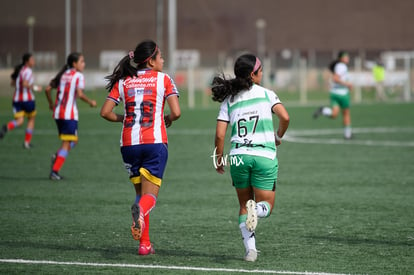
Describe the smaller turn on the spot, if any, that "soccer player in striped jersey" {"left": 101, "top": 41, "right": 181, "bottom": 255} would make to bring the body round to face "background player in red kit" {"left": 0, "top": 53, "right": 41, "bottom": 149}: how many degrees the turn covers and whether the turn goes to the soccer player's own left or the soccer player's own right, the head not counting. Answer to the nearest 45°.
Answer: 0° — they already face them

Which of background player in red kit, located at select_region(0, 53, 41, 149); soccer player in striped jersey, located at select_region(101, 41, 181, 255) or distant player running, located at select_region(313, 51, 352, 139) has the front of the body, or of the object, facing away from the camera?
the soccer player in striped jersey

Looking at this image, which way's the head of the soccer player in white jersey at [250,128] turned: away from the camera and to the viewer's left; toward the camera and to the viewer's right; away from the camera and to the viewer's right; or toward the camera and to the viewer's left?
away from the camera and to the viewer's right

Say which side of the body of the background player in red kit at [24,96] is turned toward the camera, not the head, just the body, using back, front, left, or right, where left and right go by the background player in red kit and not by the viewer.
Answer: right

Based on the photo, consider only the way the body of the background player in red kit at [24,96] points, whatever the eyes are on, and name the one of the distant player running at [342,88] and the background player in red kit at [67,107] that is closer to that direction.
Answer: the distant player running

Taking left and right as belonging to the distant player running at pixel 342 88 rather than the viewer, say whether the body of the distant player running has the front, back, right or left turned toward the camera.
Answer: right

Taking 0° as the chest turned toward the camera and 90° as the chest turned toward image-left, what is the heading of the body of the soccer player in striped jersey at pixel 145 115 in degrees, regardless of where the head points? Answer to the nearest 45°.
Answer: approximately 180°
